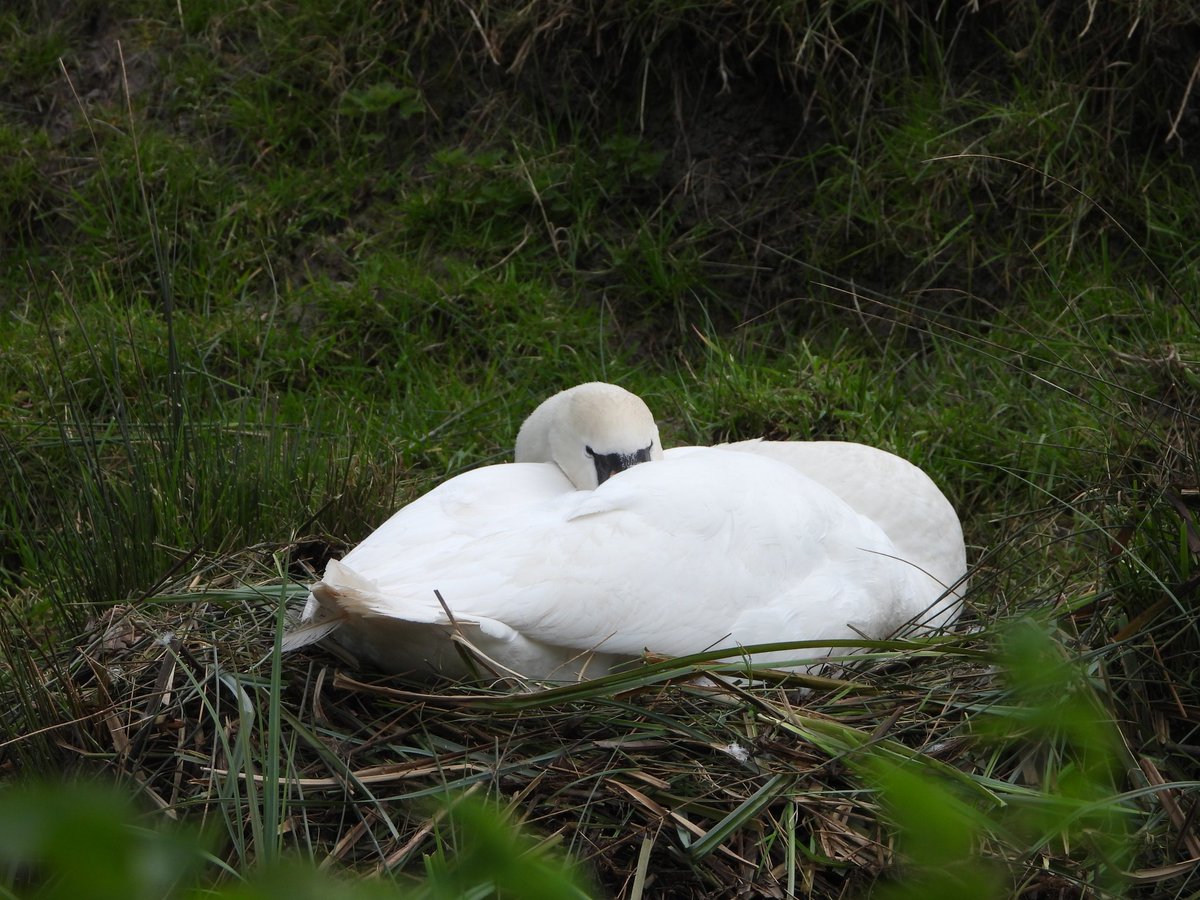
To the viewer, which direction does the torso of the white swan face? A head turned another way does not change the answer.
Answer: to the viewer's right
